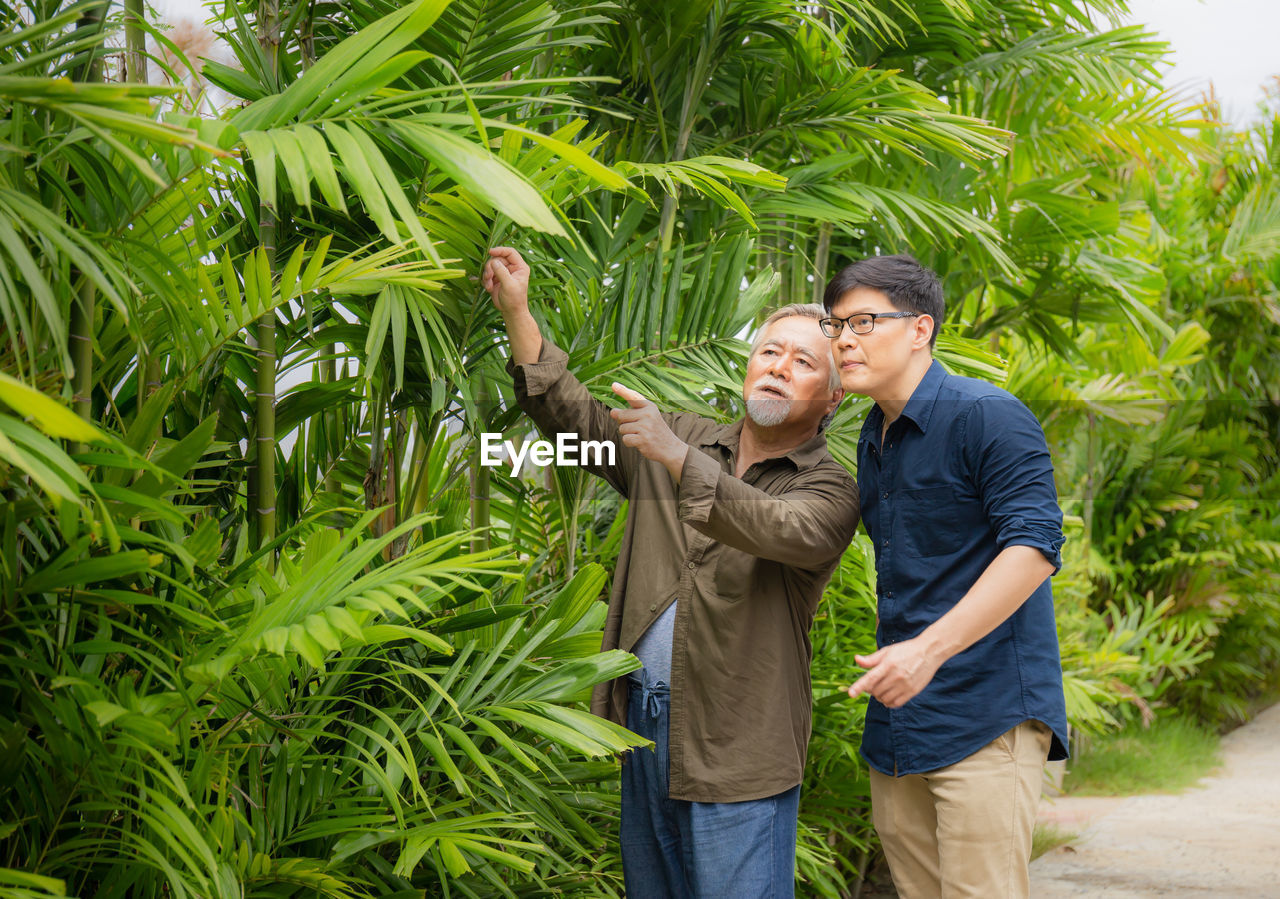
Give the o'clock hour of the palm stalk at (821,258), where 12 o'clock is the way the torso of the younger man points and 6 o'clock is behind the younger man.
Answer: The palm stalk is roughly at 4 o'clock from the younger man.

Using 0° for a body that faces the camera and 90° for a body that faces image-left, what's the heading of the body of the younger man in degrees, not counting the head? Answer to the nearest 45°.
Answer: approximately 45°

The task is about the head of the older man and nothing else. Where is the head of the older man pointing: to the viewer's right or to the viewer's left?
to the viewer's left
